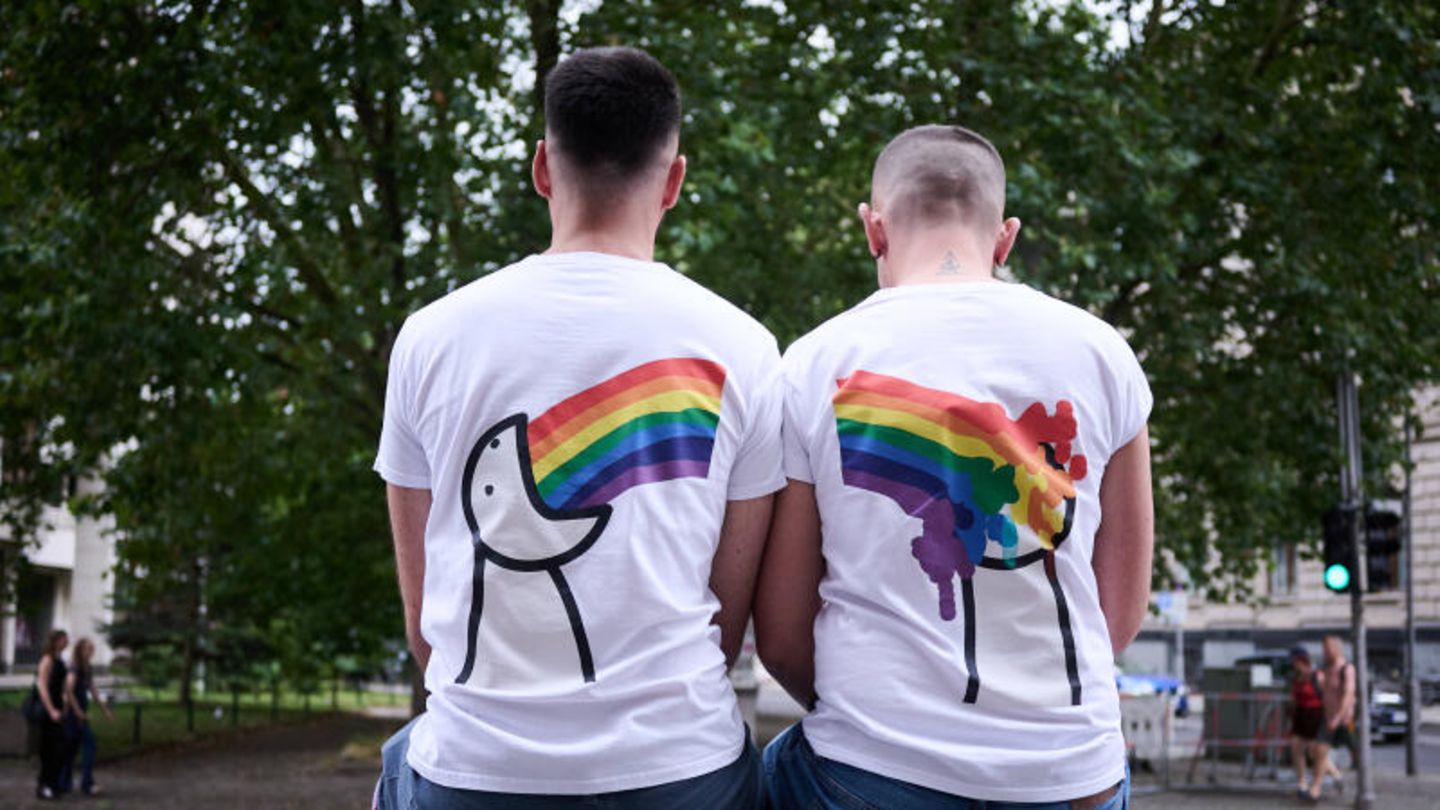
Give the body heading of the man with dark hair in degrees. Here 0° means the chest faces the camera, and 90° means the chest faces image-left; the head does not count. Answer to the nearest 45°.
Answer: approximately 180°

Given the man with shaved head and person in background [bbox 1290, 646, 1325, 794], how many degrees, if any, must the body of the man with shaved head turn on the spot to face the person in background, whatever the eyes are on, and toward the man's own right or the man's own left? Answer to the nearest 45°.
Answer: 0° — they already face them

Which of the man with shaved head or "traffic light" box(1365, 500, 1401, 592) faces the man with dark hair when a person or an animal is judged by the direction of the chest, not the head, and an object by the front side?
the traffic light

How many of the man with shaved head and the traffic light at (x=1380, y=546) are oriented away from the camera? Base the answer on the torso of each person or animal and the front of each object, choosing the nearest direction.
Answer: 1

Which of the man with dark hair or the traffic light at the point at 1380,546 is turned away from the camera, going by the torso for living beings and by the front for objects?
the man with dark hair

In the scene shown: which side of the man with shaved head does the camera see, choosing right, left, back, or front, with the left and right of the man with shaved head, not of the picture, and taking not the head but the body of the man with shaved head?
back

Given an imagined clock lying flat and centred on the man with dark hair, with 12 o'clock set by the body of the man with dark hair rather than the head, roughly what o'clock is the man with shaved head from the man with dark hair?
The man with shaved head is roughly at 3 o'clock from the man with dark hair.

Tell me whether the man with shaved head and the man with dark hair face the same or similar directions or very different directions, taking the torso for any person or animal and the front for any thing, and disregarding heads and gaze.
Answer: same or similar directions

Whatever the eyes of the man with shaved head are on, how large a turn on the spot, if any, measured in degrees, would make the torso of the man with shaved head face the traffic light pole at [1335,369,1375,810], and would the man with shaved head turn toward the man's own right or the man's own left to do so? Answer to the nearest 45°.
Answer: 0° — they already face it

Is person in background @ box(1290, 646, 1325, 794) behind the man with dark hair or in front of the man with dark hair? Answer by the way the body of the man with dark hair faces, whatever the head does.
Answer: in front

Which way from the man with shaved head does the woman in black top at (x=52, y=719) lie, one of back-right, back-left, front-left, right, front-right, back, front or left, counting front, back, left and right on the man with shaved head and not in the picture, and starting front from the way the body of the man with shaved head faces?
front-left

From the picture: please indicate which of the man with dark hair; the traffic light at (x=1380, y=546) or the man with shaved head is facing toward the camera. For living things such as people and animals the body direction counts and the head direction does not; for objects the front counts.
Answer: the traffic light

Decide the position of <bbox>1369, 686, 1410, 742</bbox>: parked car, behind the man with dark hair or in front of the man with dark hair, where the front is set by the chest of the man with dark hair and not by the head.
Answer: in front

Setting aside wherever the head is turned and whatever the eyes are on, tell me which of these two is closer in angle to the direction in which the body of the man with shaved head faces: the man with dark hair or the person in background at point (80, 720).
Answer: the person in background

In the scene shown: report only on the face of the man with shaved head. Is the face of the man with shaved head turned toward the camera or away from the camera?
away from the camera
